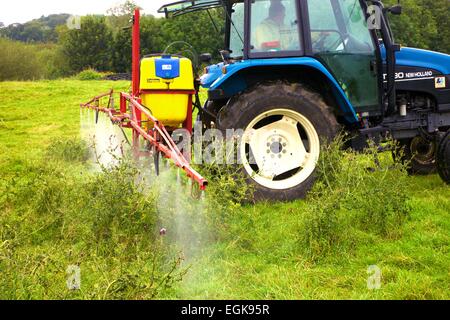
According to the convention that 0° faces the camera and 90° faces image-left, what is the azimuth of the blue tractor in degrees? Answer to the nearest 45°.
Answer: approximately 270°
